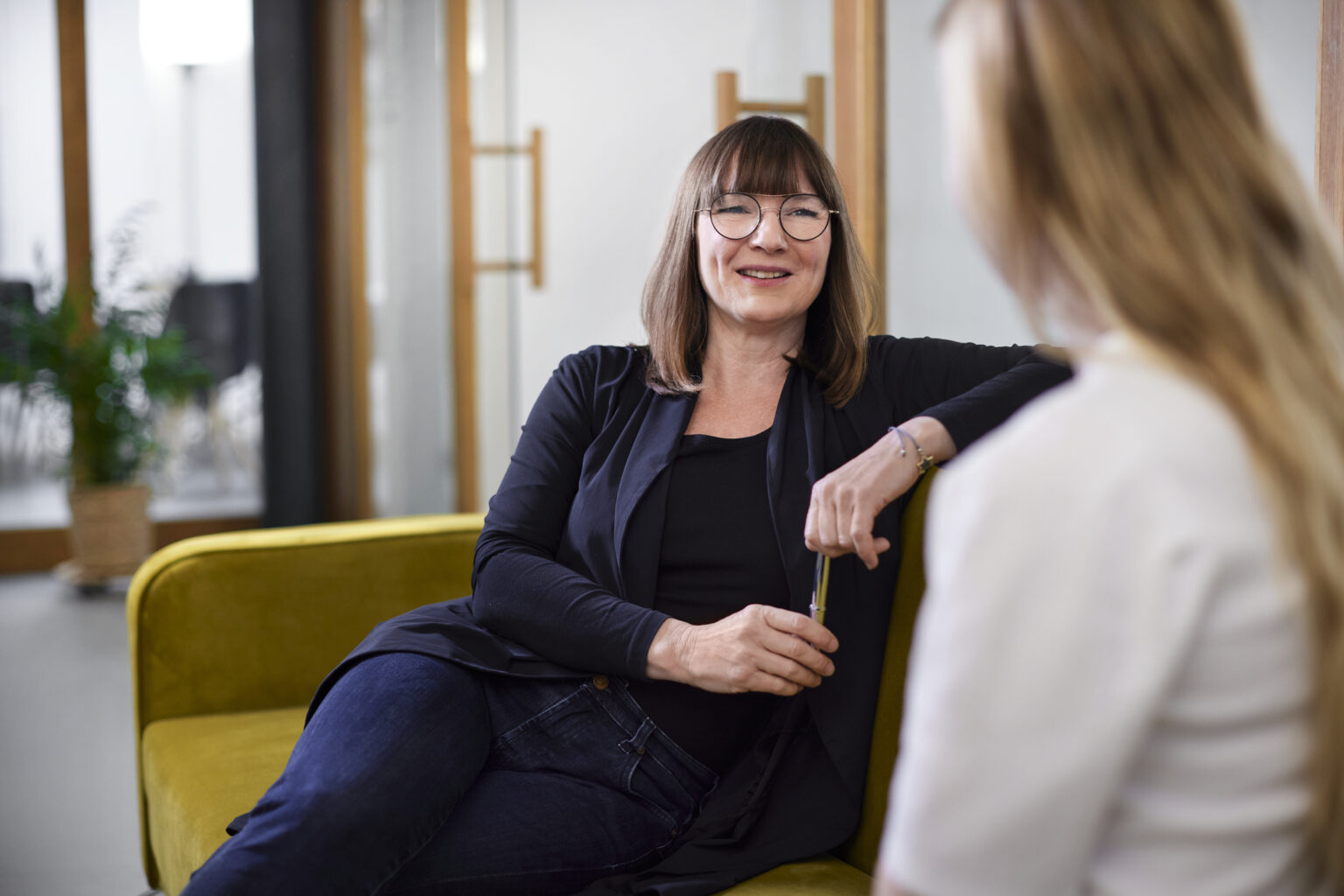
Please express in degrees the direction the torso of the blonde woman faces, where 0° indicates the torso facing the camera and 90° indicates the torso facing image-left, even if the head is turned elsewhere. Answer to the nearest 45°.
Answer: approximately 135°

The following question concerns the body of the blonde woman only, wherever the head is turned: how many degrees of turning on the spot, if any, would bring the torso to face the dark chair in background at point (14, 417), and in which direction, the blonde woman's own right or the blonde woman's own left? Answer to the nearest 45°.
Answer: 0° — they already face it

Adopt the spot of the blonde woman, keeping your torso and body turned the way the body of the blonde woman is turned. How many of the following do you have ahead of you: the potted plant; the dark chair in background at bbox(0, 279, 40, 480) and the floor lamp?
3

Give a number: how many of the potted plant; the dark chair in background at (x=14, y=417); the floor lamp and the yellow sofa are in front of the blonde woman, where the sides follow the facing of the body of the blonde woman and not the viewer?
4

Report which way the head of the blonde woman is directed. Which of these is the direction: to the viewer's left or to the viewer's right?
to the viewer's left

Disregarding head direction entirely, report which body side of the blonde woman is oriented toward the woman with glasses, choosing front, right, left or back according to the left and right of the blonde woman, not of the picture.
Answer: front

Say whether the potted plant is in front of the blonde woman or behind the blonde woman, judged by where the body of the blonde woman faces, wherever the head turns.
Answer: in front

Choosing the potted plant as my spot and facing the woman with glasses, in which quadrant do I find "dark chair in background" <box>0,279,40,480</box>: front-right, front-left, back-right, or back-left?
back-right

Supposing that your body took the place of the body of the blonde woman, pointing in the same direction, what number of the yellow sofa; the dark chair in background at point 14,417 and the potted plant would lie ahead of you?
3
